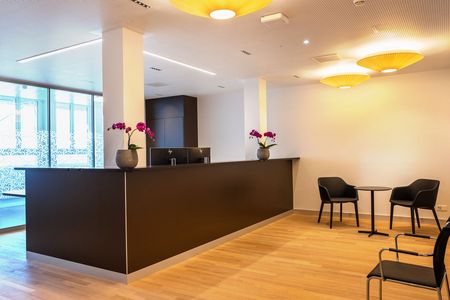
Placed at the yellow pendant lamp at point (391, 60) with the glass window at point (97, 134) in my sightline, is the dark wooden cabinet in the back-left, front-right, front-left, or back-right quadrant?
front-right

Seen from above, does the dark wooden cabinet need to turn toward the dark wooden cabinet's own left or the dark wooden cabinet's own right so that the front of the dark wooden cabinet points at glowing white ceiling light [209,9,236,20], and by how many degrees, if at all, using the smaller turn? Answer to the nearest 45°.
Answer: approximately 45° to the dark wooden cabinet's own left

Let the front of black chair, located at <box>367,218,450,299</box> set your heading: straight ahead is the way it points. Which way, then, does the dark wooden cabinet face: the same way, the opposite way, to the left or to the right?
to the left

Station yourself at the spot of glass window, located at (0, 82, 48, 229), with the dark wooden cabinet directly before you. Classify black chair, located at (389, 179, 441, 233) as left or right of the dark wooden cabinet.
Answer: right

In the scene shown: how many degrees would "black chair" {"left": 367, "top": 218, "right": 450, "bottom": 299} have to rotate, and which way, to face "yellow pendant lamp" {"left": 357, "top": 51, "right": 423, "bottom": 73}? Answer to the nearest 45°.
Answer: approximately 90° to its right

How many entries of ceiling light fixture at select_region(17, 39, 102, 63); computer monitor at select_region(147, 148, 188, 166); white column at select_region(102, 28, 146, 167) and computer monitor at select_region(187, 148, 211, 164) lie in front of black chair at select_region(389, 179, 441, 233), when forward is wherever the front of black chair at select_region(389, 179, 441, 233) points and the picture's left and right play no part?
4

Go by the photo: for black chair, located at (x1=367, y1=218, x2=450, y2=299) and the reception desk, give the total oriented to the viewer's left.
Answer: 1

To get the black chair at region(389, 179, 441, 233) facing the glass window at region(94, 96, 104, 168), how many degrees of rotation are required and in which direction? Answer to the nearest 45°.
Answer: approximately 45° to its right

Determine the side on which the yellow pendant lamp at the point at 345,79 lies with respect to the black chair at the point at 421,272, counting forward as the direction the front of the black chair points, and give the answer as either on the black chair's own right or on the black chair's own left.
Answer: on the black chair's own right

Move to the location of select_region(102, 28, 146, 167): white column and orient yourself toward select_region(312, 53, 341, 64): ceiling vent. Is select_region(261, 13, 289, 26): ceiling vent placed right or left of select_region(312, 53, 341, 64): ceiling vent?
right

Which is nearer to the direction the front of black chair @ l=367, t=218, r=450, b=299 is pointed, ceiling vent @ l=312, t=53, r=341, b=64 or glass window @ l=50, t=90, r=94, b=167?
the glass window

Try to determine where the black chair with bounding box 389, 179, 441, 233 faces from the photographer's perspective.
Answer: facing the viewer and to the left of the viewer

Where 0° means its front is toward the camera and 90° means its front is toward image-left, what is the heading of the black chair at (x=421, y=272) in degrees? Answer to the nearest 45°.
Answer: approximately 90°

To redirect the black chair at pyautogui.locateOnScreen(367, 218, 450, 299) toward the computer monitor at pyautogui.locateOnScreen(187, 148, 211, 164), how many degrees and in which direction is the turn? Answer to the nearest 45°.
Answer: approximately 45° to its right
